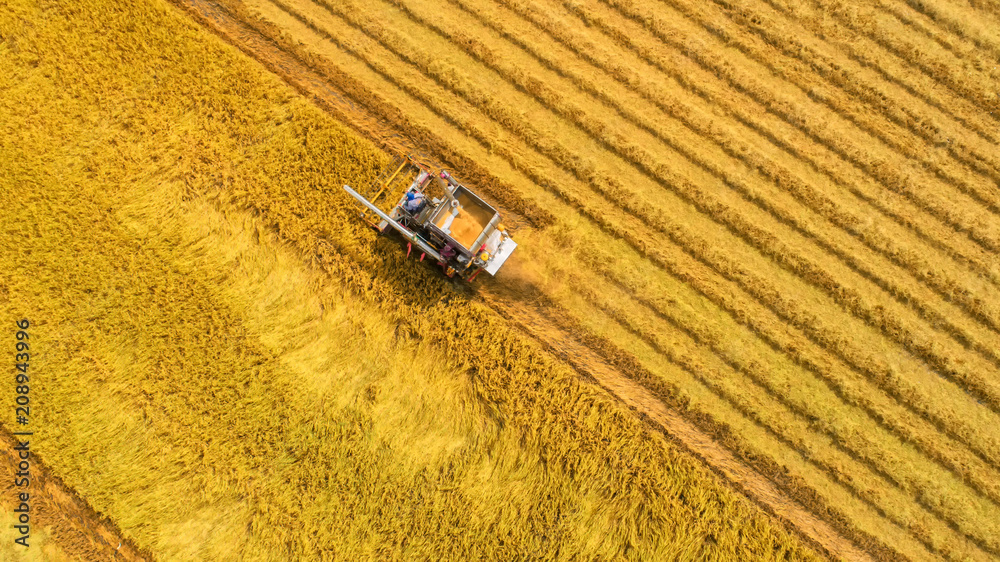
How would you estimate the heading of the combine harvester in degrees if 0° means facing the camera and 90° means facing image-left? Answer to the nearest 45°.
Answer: approximately 135°
